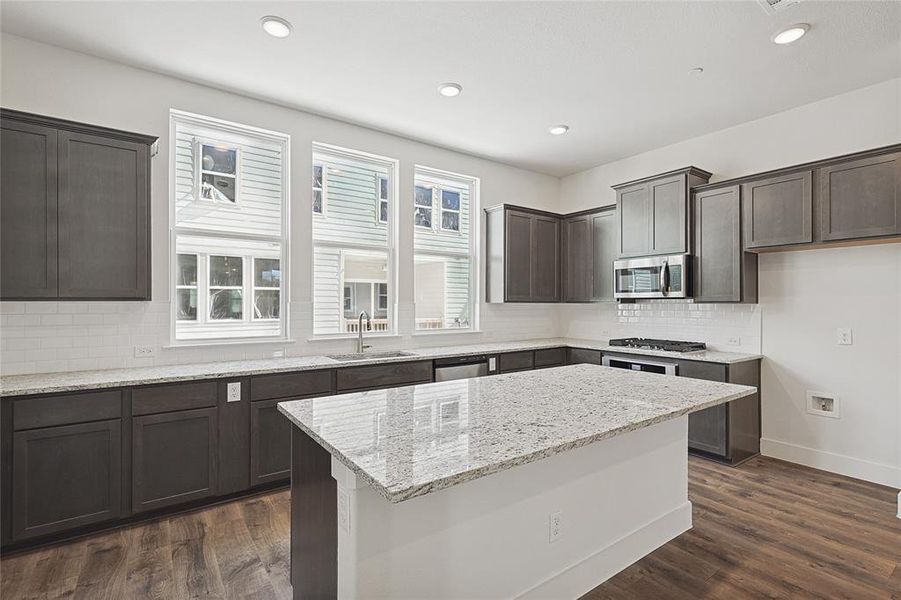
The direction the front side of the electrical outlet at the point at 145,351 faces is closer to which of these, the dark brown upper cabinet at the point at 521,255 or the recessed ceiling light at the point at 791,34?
the recessed ceiling light

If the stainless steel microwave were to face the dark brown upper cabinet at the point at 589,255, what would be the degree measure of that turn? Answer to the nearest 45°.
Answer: approximately 90° to its right

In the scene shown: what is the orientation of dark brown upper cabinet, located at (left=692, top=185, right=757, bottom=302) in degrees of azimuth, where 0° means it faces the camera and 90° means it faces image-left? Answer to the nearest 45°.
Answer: approximately 45°

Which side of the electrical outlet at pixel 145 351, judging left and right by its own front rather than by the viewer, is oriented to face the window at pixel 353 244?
left

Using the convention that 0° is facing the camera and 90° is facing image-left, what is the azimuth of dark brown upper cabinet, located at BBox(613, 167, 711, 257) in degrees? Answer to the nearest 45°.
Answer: approximately 45°

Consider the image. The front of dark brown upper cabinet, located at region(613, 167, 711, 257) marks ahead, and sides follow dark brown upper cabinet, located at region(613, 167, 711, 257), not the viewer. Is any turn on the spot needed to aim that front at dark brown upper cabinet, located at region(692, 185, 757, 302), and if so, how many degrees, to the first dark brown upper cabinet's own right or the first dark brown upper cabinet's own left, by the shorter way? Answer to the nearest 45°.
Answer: approximately 135° to the first dark brown upper cabinet's own left
